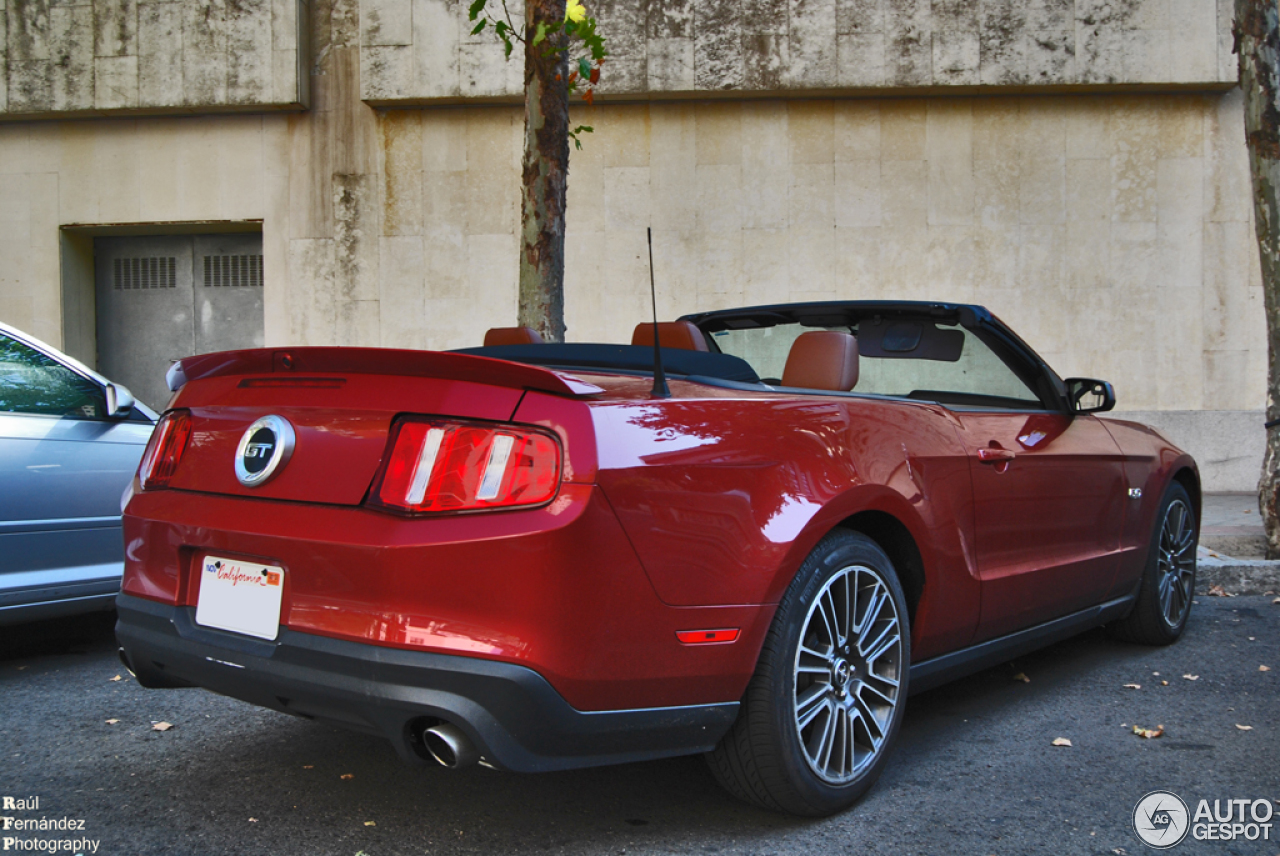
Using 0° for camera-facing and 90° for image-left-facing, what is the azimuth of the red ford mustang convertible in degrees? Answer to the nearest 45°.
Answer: approximately 225°

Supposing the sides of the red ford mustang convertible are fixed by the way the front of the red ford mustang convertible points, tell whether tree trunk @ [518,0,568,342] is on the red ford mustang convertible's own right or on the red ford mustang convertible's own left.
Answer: on the red ford mustang convertible's own left

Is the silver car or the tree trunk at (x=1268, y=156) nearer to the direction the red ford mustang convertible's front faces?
the tree trunk

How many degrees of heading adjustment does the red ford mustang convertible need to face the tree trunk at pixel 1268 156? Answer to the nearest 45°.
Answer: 0° — it already faces it
